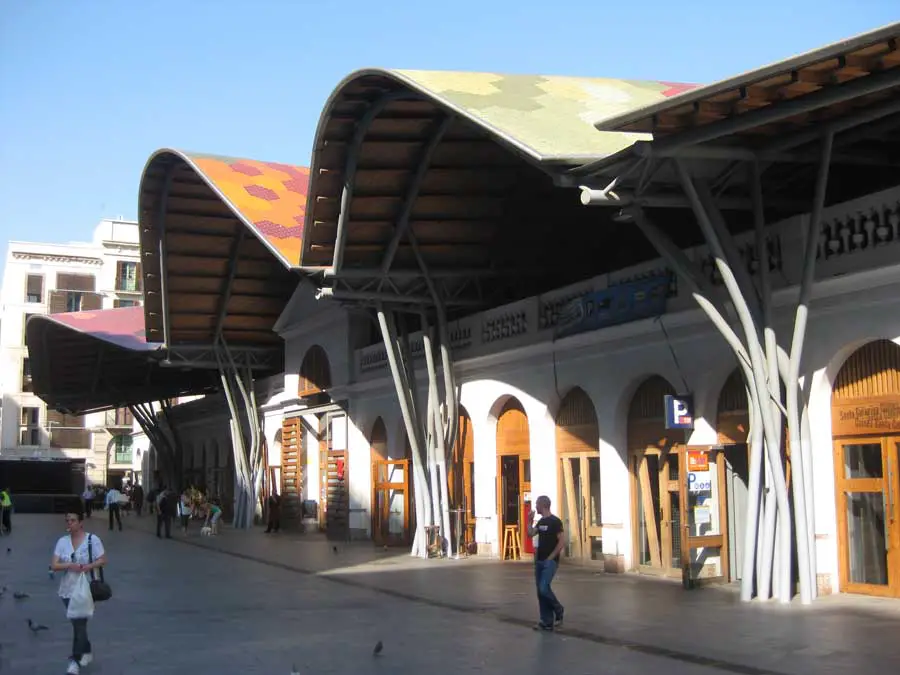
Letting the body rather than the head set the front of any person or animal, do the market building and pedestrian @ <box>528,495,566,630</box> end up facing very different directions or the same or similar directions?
same or similar directions

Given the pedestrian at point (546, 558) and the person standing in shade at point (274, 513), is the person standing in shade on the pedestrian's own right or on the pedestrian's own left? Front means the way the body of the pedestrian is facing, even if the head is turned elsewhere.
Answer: on the pedestrian's own right

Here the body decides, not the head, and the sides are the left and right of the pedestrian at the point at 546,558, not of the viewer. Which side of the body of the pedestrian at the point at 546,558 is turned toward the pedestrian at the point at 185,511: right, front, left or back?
right

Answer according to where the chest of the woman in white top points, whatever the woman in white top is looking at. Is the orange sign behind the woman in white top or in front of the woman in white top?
behind

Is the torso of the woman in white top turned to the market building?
no

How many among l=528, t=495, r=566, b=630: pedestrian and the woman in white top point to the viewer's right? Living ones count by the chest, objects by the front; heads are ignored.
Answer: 0

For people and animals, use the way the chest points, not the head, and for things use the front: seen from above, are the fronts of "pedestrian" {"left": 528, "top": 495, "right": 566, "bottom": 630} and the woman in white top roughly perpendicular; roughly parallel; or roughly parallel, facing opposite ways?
roughly perpendicular

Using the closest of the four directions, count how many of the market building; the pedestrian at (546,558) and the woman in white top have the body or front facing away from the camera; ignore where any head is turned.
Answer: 0

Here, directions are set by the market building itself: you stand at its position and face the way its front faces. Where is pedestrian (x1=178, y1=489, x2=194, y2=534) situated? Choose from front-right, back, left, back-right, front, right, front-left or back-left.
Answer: right

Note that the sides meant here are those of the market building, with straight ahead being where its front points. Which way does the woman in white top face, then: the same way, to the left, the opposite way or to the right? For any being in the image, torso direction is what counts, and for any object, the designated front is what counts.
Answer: to the left

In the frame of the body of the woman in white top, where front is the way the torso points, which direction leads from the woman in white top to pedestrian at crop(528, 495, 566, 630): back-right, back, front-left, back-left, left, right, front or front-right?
back-left

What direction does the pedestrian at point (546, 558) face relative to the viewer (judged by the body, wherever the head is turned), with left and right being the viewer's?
facing the viewer and to the left of the viewer

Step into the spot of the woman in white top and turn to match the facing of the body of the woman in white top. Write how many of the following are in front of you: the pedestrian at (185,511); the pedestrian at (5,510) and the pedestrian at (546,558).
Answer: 0

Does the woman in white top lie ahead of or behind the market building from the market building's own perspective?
ahead

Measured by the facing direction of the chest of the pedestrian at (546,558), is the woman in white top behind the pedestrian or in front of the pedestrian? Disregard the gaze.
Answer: in front

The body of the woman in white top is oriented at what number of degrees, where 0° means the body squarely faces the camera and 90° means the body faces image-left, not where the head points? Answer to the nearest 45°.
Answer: approximately 45°
